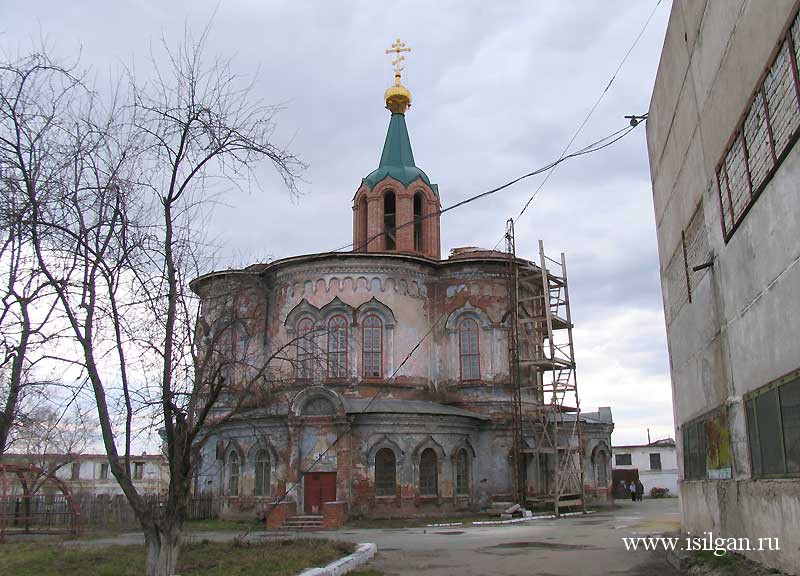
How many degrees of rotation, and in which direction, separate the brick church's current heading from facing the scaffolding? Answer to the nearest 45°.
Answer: approximately 90° to its left

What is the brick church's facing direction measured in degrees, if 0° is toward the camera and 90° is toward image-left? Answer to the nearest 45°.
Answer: approximately 0°
